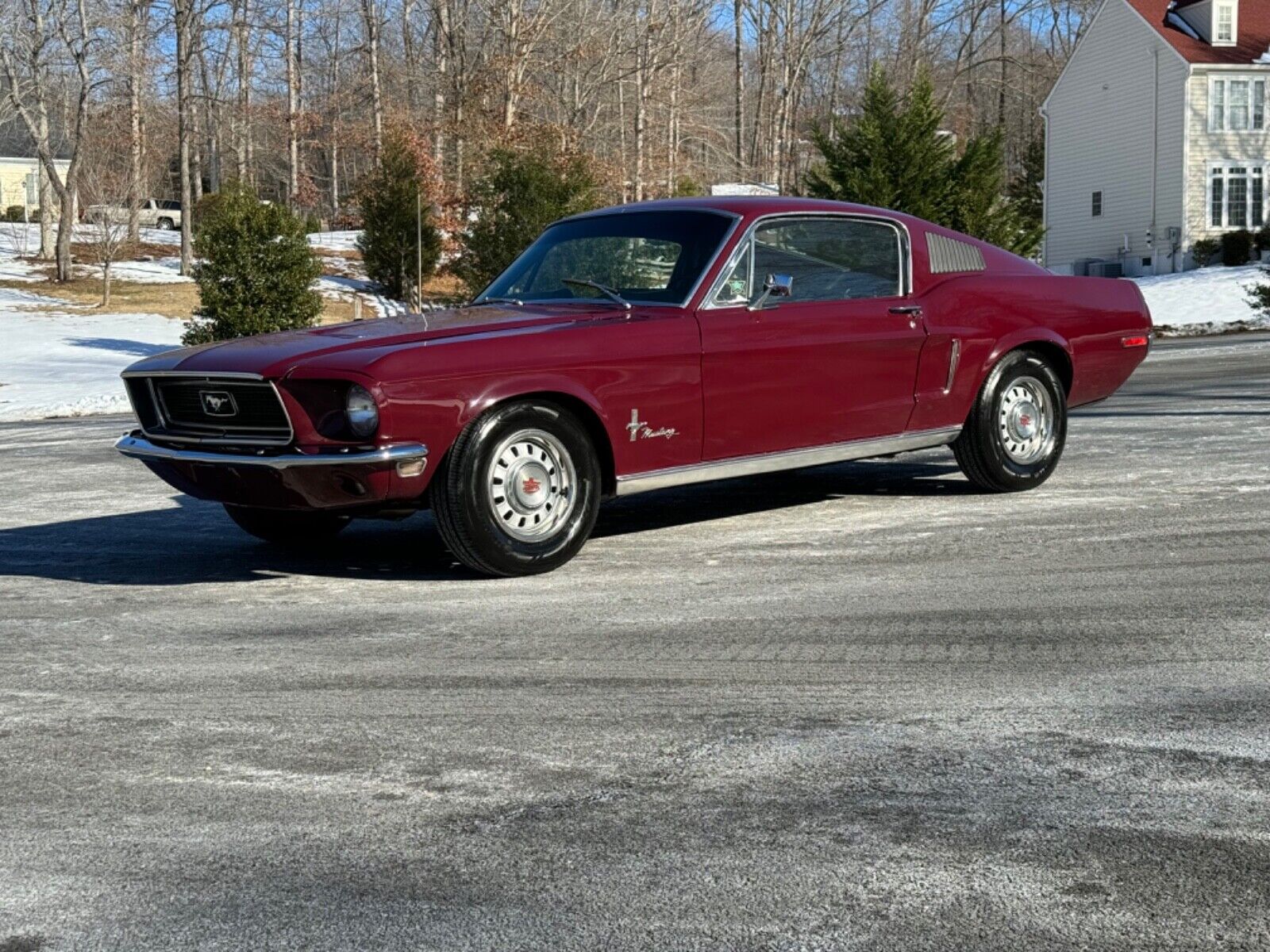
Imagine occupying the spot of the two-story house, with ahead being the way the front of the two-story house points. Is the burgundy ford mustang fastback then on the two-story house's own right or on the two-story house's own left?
on the two-story house's own right

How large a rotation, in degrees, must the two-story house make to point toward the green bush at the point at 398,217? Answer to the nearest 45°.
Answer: approximately 90° to its right

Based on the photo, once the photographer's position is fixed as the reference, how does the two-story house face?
facing the viewer and to the right of the viewer

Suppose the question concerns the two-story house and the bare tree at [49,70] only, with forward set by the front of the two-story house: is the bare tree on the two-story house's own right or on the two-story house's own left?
on the two-story house's own right

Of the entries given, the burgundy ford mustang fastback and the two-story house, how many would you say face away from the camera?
0

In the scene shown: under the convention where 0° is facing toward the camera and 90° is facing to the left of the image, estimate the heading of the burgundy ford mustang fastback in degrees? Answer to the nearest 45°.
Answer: approximately 45°

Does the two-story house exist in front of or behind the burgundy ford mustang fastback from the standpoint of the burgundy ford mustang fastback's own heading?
behind
